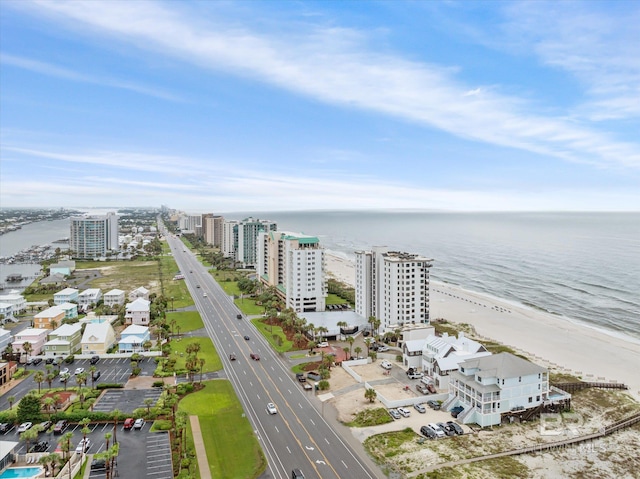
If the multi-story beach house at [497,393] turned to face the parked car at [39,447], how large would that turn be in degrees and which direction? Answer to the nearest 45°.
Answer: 0° — it already faces it

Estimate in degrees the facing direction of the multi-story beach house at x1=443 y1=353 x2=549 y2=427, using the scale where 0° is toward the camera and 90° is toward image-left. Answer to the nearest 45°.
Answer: approximately 45°

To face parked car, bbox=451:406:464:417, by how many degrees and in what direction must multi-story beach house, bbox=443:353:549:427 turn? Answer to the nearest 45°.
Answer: approximately 45° to its right

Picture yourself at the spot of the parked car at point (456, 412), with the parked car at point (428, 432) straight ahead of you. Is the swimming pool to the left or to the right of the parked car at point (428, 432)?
right

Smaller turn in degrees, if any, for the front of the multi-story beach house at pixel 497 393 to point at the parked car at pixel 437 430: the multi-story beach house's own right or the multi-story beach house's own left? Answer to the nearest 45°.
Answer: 0° — it already faces it

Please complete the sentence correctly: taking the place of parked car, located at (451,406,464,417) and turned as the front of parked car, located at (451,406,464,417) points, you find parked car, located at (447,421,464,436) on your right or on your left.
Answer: on your right
